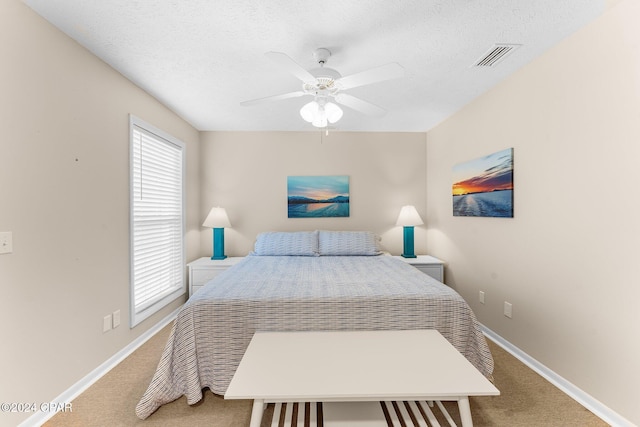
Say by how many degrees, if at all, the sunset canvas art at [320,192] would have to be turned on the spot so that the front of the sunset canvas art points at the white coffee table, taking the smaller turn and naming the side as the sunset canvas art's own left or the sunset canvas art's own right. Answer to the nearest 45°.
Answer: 0° — it already faces it

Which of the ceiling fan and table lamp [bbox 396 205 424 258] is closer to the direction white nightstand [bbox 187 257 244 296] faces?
the ceiling fan

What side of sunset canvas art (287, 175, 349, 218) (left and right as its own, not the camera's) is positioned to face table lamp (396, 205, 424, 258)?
left

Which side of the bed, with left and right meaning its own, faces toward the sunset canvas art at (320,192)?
back

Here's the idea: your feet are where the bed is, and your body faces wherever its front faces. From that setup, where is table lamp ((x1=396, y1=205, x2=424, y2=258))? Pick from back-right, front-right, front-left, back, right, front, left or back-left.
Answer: back-left

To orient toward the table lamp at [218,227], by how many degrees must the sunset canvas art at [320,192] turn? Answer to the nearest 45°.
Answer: approximately 90° to its right

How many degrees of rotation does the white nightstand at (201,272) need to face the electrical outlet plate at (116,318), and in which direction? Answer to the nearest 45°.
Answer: approximately 45° to its right

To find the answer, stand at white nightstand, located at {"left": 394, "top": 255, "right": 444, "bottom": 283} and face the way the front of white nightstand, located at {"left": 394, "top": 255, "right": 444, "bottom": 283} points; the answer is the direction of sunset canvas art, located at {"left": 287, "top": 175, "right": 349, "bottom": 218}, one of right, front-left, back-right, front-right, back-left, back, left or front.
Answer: right

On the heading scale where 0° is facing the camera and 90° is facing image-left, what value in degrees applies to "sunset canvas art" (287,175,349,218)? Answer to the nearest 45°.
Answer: approximately 0°
